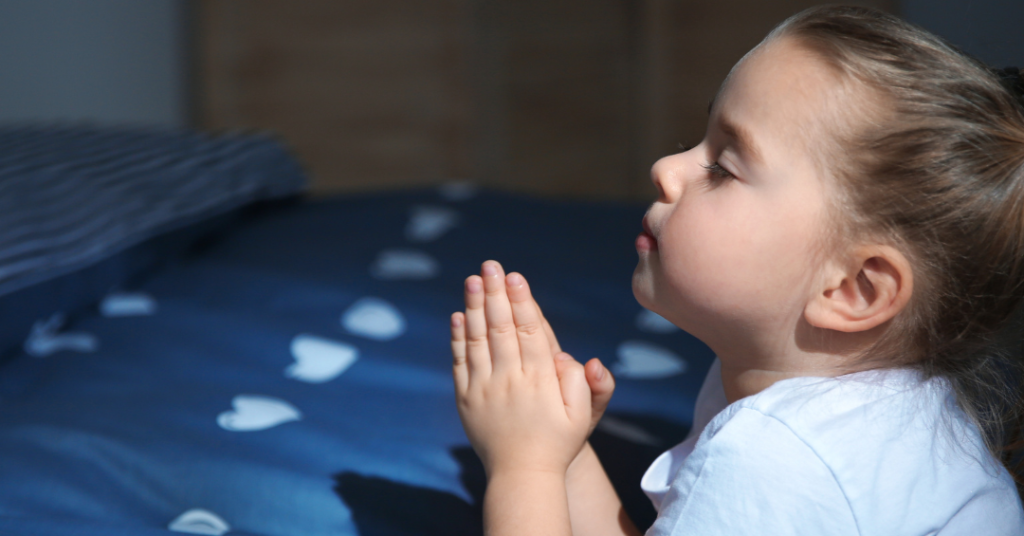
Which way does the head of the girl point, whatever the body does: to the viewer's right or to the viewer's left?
to the viewer's left

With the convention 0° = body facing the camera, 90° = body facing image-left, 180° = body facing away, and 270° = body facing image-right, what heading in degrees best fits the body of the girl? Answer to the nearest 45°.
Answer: approximately 90°

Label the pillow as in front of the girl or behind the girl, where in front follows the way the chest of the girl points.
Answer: in front
